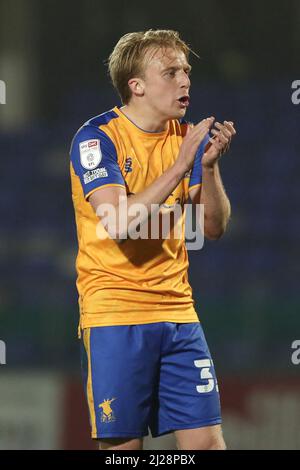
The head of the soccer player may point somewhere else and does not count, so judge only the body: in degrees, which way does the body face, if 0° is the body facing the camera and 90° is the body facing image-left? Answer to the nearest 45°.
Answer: approximately 315°
